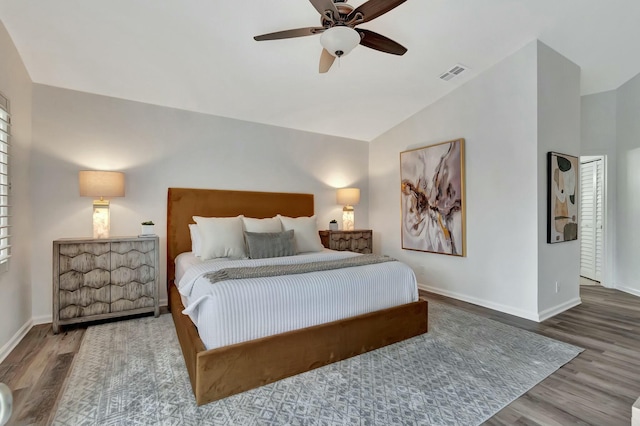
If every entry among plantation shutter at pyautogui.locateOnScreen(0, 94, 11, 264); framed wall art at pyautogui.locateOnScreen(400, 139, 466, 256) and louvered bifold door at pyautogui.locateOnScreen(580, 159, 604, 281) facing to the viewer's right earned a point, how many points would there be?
1

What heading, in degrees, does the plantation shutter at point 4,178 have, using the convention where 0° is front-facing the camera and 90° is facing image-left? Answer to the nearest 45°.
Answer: approximately 270°

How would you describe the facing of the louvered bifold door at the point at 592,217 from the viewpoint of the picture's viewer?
facing the viewer and to the left of the viewer

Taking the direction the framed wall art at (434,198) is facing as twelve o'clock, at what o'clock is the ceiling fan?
The ceiling fan is roughly at 11 o'clock from the framed wall art.

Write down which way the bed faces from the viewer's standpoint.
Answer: facing the viewer and to the right of the viewer

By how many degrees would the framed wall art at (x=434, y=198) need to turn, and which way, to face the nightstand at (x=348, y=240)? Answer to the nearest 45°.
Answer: approximately 45° to its right

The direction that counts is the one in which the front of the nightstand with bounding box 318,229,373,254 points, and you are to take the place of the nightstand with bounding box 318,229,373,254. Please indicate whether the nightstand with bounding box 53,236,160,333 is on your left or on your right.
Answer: on your right

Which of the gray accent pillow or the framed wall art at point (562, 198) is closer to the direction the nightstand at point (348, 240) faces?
the framed wall art

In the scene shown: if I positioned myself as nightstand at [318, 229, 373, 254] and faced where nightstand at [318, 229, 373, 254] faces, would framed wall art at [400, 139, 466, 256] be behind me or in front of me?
in front

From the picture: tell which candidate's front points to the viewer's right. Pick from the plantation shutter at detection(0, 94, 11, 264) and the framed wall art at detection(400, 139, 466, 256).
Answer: the plantation shutter

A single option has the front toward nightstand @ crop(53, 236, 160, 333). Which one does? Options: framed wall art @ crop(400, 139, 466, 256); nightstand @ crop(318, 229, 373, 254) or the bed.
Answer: the framed wall art
